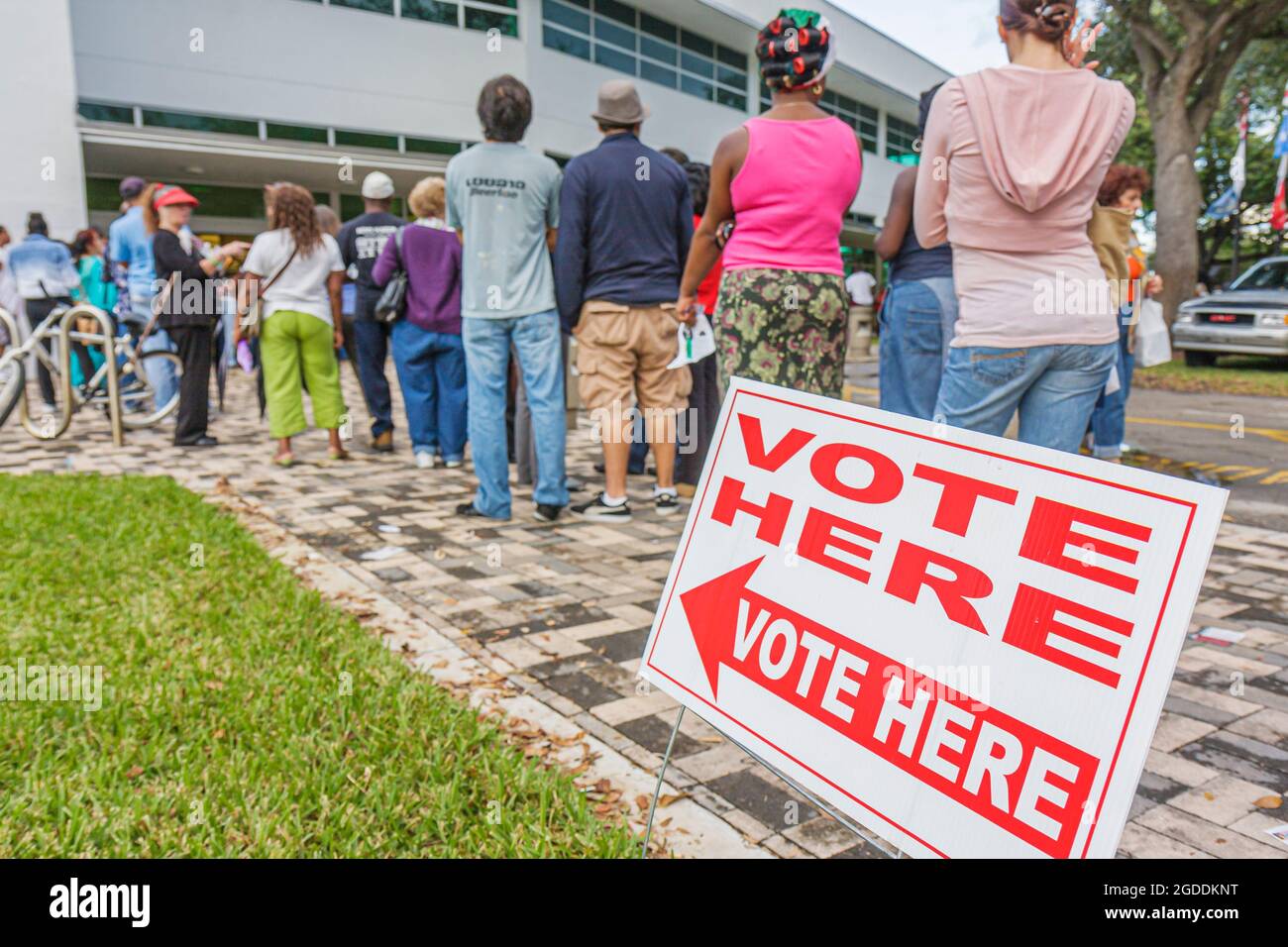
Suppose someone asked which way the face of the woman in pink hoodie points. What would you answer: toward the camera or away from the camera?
away from the camera

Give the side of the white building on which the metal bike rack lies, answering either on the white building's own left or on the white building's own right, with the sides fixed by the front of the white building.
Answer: on the white building's own right

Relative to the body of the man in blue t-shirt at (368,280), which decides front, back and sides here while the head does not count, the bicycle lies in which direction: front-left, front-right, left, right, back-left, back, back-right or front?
front-left

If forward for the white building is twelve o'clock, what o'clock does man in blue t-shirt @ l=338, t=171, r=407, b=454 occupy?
The man in blue t-shirt is roughly at 1 o'clock from the white building.

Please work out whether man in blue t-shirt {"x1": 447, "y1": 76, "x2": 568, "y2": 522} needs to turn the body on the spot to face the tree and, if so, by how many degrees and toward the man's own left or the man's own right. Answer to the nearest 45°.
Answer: approximately 45° to the man's own right

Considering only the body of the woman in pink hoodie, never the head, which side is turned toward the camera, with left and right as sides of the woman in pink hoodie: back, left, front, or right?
back

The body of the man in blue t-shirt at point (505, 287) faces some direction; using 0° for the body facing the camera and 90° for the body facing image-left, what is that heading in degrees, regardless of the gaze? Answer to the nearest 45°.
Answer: approximately 180°

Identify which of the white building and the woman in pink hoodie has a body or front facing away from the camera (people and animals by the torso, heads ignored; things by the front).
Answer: the woman in pink hoodie

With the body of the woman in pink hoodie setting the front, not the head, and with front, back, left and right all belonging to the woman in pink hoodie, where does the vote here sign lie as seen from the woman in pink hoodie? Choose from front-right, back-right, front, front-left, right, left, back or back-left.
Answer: back

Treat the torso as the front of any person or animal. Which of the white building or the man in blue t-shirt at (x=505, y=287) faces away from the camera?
the man in blue t-shirt

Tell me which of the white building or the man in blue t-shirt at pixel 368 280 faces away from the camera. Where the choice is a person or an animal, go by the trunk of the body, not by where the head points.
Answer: the man in blue t-shirt

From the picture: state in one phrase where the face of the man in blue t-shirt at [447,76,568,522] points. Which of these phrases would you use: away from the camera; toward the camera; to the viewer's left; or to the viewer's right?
away from the camera

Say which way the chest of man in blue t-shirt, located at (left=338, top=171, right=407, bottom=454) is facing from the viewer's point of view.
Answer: away from the camera

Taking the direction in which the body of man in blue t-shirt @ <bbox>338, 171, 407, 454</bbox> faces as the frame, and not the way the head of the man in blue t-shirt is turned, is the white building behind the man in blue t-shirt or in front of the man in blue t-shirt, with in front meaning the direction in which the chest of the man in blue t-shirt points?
in front

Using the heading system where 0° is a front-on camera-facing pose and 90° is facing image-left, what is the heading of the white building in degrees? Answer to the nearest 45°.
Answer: approximately 315°
